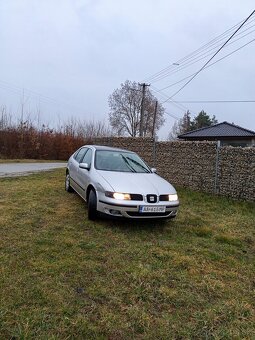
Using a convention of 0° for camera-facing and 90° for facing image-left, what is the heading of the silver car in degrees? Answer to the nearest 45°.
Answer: approximately 315°
